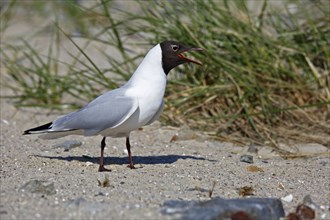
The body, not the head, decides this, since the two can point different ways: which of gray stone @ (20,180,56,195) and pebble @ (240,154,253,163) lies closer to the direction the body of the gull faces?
the pebble

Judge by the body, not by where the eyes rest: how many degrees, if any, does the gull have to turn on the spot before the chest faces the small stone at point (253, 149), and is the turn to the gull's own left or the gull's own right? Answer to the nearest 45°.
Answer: approximately 45° to the gull's own left

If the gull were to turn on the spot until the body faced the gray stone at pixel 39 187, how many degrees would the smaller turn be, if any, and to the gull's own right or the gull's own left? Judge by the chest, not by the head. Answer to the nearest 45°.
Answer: approximately 135° to the gull's own right

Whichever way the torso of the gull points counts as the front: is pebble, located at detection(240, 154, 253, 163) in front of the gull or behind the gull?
in front

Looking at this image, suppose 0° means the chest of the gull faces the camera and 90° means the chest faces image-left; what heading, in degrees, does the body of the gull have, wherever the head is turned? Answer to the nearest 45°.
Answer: approximately 270°

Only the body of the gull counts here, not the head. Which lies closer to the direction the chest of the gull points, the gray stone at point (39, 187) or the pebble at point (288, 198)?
the pebble

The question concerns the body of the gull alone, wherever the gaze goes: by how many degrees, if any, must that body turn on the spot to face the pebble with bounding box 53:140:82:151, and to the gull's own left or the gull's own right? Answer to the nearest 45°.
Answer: approximately 135° to the gull's own left
